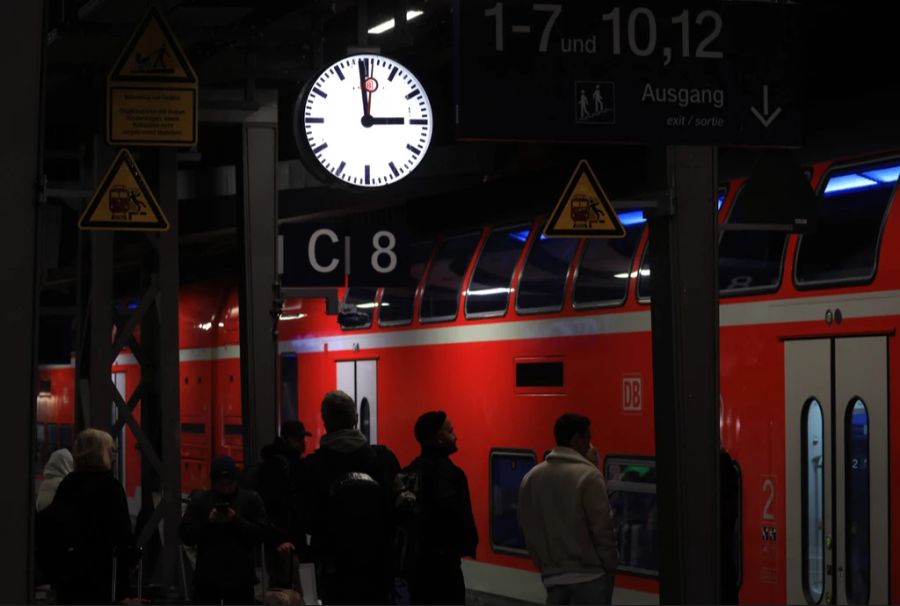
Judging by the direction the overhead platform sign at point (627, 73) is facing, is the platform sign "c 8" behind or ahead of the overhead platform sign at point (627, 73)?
behind

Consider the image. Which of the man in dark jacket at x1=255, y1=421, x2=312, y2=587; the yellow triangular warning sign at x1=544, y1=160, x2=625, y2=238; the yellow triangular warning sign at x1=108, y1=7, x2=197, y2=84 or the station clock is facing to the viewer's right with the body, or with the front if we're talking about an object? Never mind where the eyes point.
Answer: the man in dark jacket

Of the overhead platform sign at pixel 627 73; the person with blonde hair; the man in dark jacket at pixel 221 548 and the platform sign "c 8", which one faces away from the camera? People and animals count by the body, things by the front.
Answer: the person with blonde hair

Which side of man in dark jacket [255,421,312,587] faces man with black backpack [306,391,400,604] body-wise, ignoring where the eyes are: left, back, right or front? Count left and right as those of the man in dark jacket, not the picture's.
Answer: right

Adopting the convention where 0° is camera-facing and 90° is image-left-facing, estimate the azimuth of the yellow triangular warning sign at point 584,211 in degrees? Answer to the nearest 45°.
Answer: approximately 0°

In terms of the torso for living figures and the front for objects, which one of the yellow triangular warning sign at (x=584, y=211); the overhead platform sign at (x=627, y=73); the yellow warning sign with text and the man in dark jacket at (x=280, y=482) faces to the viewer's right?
the man in dark jacket

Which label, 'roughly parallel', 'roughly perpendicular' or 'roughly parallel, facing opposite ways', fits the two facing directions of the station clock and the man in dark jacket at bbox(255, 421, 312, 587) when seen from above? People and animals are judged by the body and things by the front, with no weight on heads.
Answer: roughly perpendicular

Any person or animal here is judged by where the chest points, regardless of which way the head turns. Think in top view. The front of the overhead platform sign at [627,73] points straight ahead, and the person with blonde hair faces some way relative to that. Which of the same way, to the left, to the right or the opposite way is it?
the opposite way

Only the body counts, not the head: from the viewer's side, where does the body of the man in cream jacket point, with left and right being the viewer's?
facing away from the viewer and to the right of the viewer
